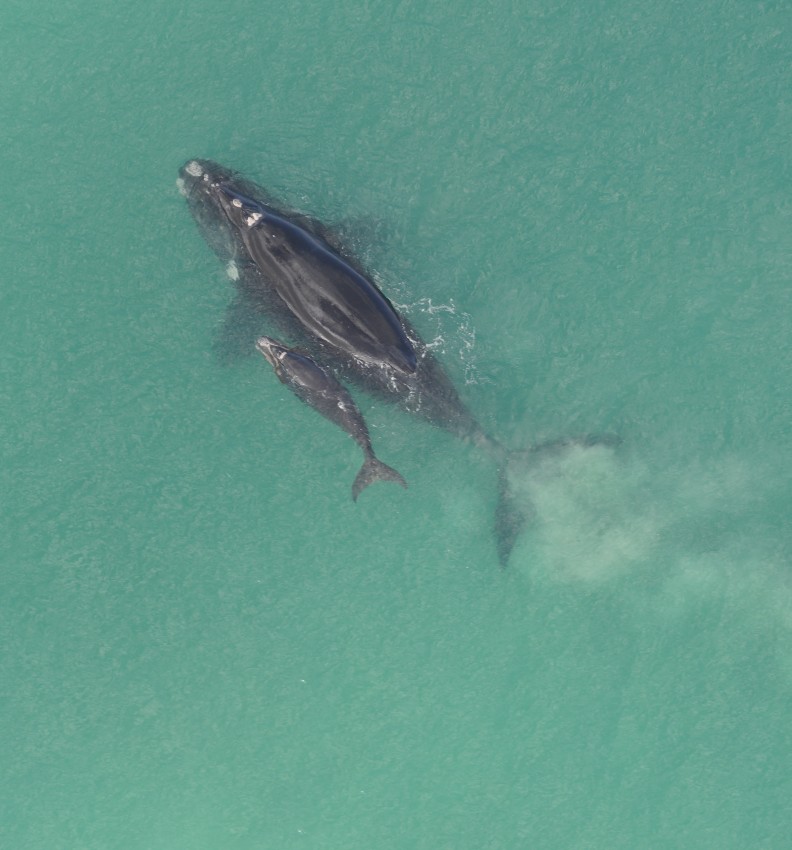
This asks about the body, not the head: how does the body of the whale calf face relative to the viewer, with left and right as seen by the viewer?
facing away from the viewer and to the left of the viewer

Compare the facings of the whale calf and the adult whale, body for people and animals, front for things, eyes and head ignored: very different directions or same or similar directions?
same or similar directions

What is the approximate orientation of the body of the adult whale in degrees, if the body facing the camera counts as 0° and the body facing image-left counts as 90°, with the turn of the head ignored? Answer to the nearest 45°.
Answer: approximately 135°
